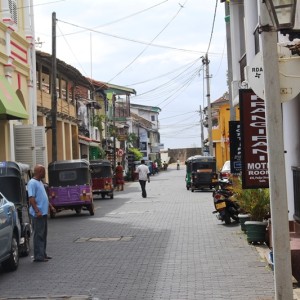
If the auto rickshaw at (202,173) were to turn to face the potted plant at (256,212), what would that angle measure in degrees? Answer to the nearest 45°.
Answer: approximately 180°

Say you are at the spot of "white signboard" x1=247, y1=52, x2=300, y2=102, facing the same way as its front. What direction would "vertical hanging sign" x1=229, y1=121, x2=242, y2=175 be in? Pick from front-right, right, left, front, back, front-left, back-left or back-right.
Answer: back

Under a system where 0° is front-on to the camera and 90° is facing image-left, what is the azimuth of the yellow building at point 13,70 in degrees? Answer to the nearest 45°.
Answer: approximately 315°

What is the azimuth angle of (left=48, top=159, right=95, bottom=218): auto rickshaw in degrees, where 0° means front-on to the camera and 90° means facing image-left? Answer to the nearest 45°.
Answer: approximately 180°

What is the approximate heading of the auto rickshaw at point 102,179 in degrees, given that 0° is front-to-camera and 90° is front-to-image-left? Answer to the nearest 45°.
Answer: approximately 180°

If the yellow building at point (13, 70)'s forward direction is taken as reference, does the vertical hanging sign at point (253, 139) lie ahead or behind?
ahead

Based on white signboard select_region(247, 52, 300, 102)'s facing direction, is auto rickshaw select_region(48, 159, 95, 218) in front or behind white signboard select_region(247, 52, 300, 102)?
behind

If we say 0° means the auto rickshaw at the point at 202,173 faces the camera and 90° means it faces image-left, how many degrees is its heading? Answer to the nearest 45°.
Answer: approximately 180°

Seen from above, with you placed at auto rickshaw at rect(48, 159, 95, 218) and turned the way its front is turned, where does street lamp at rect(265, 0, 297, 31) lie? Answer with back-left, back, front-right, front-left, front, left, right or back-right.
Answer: back
